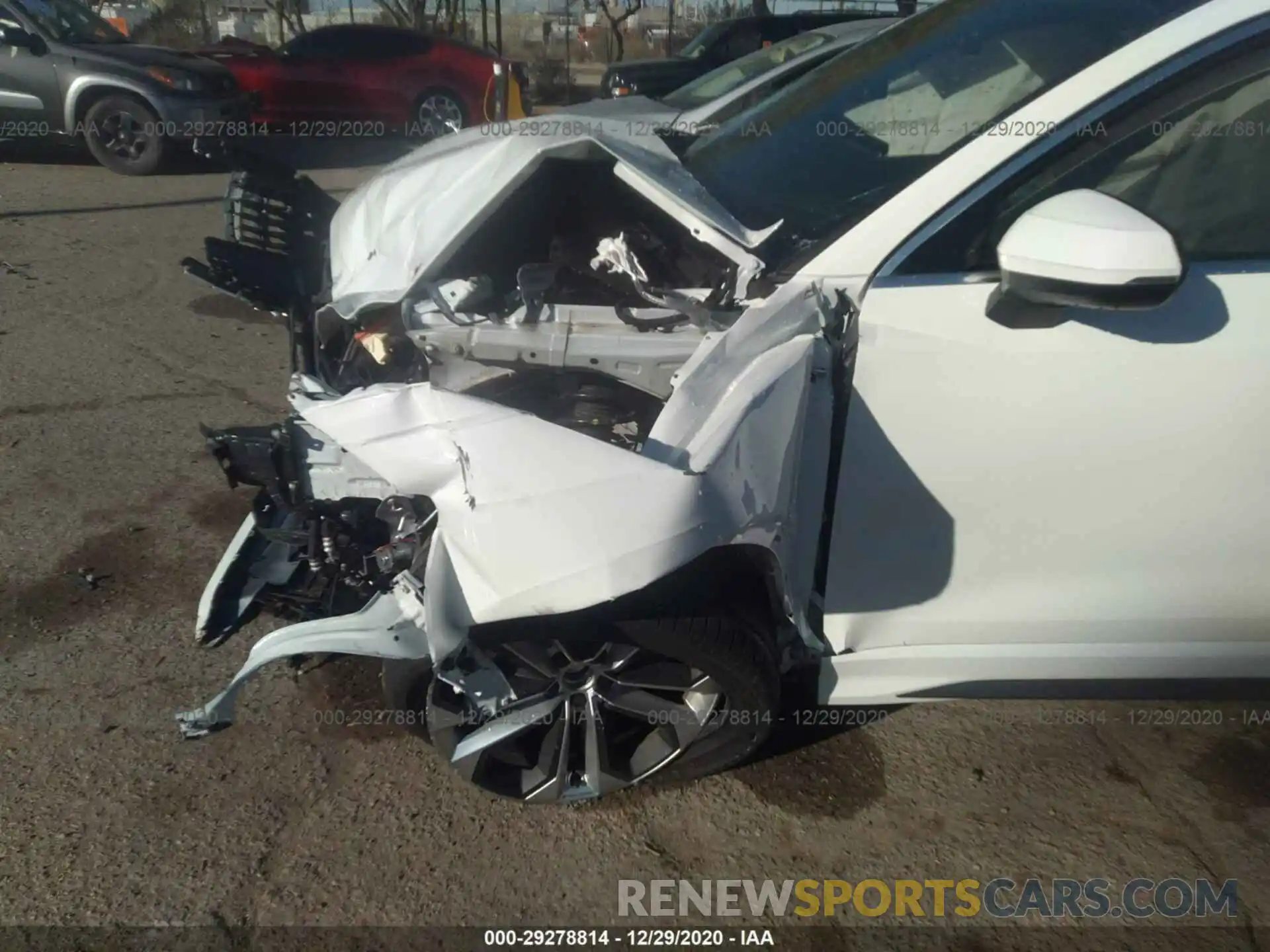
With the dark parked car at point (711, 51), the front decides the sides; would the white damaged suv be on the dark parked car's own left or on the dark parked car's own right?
on the dark parked car's own left

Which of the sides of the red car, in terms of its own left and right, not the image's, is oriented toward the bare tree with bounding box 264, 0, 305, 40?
right

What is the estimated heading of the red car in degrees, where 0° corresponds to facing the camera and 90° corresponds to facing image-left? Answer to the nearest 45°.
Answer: approximately 90°

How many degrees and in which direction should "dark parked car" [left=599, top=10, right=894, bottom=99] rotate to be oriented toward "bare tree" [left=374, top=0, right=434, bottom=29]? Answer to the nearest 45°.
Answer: approximately 90° to its right

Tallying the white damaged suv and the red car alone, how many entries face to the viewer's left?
2

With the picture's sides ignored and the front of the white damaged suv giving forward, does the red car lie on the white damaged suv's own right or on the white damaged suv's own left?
on the white damaged suv's own right

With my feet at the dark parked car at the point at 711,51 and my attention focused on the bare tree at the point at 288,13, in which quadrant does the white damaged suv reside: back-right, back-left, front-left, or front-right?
back-left

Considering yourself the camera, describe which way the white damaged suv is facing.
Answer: facing to the left of the viewer

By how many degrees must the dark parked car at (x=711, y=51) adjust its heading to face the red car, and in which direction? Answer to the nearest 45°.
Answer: approximately 45° to its right

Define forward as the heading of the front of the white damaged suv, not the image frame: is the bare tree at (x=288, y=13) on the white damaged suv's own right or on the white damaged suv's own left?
on the white damaged suv's own right
